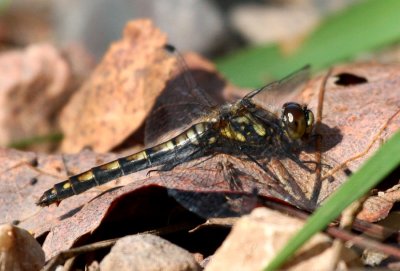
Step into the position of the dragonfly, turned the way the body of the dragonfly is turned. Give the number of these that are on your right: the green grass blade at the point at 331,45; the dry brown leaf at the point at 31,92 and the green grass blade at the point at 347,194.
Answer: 1

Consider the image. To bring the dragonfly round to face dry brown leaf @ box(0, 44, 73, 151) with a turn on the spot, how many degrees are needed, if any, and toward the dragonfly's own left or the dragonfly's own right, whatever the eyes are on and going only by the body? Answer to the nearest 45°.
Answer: approximately 135° to the dragonfly's own left

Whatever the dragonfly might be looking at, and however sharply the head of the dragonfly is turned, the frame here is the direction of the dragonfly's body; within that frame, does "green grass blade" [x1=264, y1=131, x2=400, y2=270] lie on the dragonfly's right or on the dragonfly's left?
on the dragonfly's right

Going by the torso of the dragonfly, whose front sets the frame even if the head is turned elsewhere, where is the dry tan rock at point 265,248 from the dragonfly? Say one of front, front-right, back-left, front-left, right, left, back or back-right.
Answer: right

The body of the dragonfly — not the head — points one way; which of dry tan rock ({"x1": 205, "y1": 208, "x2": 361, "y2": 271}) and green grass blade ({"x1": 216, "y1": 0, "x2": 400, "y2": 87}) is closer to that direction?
the green grass blade

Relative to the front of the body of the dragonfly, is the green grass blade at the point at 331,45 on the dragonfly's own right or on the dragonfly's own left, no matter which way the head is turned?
on the dragonfly's own left

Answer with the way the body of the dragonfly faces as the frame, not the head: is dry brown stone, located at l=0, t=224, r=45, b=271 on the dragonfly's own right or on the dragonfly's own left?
on the dragonfly's own right

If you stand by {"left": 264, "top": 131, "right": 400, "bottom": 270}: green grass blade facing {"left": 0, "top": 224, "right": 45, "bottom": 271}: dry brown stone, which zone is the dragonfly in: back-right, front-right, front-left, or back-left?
front-right

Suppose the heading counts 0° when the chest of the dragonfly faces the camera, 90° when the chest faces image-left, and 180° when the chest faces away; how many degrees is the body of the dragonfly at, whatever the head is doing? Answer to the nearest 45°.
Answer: approximately 270°
